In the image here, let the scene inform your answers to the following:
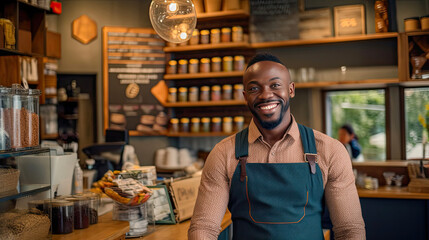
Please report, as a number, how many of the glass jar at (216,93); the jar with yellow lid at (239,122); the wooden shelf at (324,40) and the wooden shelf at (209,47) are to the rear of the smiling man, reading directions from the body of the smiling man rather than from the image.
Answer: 4

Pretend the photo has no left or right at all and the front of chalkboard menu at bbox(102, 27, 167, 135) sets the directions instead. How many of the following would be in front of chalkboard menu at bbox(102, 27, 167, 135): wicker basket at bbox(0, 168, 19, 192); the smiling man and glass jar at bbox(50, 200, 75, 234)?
3

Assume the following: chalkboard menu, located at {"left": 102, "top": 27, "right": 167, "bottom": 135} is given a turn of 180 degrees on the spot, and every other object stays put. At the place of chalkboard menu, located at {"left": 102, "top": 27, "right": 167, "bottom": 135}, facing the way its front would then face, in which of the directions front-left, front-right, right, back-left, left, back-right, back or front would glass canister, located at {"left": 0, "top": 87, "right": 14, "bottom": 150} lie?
back

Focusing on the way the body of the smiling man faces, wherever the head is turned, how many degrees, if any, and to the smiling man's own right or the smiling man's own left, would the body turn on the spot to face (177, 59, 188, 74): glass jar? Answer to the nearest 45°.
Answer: approximately 180°

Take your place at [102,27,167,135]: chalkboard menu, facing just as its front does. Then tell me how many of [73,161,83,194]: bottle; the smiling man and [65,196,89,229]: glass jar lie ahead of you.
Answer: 3

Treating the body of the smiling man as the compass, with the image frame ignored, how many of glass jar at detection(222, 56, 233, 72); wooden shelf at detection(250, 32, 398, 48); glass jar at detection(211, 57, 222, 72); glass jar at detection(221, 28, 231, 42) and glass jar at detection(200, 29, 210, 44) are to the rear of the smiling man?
5

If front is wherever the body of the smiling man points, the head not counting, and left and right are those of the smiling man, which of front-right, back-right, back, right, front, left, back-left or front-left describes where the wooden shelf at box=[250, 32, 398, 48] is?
back

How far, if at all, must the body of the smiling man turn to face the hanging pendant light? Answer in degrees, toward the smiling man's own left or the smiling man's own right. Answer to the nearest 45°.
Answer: approximately 135° to the smiling man's own right

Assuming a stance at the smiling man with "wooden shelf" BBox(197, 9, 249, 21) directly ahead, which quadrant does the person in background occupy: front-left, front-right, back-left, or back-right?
front-right

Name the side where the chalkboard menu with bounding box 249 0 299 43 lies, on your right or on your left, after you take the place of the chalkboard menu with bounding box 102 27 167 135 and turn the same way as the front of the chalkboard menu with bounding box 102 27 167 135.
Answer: on your left

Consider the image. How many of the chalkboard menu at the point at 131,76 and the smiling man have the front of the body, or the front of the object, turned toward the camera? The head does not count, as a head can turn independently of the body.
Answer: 2

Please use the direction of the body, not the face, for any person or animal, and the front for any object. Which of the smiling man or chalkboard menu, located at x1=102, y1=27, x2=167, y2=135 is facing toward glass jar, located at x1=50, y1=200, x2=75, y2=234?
the chalkboard menu

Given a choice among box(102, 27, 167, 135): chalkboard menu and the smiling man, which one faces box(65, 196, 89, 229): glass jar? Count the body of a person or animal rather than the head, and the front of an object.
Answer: the chalkboard menu

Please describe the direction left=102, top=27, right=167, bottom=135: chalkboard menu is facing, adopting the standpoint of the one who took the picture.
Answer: facing the viewer

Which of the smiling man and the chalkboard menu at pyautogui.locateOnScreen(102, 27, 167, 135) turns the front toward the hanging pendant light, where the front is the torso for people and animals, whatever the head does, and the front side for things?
the chalkboard menu

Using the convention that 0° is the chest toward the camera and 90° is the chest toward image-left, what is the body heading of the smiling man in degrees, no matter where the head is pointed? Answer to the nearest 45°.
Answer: approximately 0°
